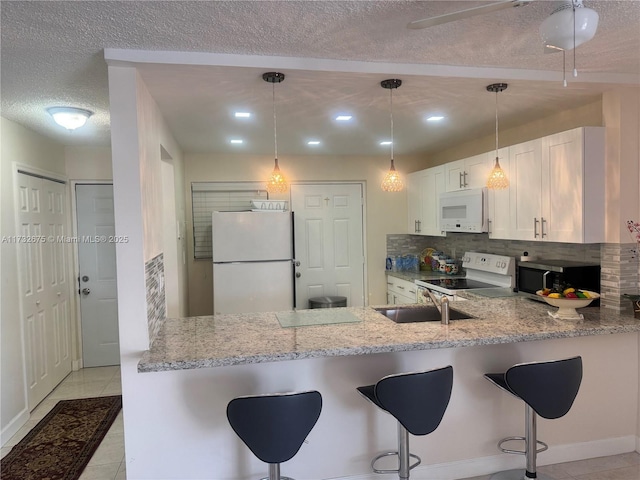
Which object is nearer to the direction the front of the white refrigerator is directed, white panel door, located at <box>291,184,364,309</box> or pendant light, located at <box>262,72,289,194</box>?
the pendant light

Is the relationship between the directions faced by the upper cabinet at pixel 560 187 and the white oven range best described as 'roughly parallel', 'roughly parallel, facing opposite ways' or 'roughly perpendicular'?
roughly parallel

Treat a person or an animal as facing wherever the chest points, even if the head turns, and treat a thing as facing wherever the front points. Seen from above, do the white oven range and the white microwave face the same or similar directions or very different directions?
same or similar directions

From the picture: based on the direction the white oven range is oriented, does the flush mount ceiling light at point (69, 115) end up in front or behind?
in front

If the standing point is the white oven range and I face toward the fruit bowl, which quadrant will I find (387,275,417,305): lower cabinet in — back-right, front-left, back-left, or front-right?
back-right

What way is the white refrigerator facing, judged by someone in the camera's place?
facing the viewer

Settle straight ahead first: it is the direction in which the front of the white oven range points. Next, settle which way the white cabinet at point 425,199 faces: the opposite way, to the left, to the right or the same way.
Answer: the same way

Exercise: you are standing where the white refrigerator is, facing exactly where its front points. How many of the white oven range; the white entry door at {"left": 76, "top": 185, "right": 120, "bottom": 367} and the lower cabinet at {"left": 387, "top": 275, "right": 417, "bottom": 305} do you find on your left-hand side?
2

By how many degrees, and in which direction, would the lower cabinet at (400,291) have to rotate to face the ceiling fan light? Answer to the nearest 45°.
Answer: approximately 45° to its left

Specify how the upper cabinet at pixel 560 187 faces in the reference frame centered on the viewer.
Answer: facing the viewer and to the left of the viewer

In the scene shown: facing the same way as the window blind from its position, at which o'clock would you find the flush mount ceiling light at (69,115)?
The flush mount ceiling light is roughly at 1 o'clock from the window blind.

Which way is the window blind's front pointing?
toward the camera

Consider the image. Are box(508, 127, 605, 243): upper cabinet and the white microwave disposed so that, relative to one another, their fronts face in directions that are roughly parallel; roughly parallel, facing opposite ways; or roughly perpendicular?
roughly parallel

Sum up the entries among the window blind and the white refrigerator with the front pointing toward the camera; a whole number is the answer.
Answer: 2

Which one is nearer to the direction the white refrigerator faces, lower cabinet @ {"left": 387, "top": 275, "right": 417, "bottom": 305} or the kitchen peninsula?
the kitchen peninsula

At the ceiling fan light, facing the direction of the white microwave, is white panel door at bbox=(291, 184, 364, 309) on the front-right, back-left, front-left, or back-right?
front-left
